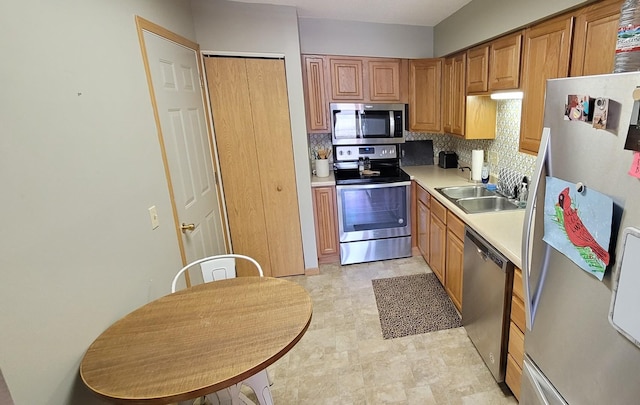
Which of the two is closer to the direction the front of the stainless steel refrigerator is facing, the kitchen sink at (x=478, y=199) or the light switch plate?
the light switch plate

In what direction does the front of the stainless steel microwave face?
toward the camera

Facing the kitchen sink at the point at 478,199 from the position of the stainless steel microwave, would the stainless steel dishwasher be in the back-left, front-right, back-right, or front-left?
front-right

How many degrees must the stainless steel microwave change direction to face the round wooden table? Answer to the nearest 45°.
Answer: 0° — it already faces it

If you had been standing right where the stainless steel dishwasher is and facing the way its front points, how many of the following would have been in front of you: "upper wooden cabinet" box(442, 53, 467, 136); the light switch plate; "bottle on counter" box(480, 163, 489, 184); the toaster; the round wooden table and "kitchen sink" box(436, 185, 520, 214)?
2

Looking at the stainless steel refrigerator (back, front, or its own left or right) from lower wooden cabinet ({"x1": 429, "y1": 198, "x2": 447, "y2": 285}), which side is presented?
right

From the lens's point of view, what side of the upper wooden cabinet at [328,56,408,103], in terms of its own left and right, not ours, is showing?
front

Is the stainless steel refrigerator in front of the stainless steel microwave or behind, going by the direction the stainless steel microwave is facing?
in front

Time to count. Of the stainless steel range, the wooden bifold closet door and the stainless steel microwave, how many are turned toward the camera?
3

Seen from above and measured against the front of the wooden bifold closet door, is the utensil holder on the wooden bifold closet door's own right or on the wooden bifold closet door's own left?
on the wooden bifold closet door's own left

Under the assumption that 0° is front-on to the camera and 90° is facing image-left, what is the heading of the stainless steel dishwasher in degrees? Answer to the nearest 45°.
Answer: approximately 45°

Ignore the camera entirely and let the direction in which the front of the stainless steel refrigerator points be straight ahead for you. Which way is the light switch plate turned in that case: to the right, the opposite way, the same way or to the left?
the opposite way

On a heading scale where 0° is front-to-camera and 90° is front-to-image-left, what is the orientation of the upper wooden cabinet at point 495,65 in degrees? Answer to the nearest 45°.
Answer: approximately 45°

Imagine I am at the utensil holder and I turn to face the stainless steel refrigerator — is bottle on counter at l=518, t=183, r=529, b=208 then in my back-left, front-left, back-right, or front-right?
front-left

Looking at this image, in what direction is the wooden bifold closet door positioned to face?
toward the camera
